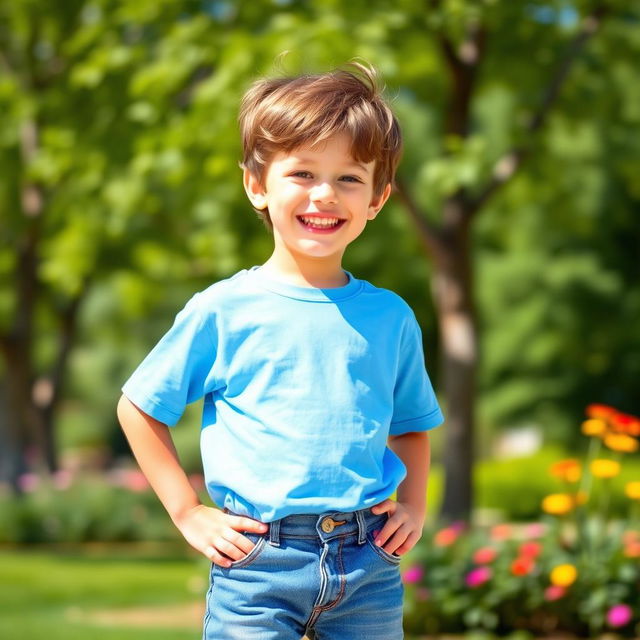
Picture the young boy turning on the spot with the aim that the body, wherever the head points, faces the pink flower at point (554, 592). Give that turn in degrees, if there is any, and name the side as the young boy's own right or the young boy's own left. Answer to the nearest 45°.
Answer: approximately 180°

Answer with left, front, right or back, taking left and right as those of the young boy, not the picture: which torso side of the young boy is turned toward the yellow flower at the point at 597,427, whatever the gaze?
back

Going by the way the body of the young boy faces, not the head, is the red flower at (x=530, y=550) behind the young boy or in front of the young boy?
behind

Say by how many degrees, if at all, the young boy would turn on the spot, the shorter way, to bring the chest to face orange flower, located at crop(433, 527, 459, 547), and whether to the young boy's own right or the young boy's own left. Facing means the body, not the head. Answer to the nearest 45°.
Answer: approximately 180°

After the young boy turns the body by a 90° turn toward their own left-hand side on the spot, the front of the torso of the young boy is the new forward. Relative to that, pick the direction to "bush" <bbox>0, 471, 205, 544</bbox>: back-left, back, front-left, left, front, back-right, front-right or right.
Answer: left

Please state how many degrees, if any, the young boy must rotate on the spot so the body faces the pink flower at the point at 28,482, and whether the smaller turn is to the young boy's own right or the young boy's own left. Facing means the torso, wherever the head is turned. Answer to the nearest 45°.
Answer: approximately 180°

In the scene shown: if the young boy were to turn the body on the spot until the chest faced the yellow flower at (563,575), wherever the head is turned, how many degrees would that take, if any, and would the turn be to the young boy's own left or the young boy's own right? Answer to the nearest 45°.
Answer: approximately 180°

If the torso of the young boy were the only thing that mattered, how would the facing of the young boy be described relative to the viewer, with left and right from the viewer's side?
facing the viewer

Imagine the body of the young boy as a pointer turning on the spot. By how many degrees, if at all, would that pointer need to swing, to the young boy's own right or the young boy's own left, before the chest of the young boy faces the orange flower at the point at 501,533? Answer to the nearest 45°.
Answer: approximately 180°

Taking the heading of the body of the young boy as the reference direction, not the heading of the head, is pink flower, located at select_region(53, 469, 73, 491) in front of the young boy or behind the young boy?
behind

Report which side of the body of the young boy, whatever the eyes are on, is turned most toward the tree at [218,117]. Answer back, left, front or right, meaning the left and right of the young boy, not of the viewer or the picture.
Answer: back
